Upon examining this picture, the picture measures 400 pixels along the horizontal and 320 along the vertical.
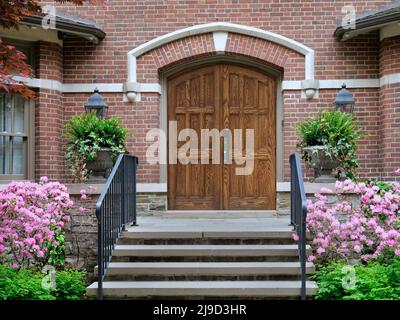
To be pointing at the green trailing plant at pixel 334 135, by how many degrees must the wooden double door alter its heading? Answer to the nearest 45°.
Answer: approximately 45° to its left

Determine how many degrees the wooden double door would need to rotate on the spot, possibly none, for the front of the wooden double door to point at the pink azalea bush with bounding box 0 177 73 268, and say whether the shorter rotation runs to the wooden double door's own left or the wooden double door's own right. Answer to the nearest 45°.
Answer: approximately 45° to the wooden double door's own right

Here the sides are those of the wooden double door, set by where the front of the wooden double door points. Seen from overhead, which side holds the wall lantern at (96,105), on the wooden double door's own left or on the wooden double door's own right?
on the wooden double door's own right

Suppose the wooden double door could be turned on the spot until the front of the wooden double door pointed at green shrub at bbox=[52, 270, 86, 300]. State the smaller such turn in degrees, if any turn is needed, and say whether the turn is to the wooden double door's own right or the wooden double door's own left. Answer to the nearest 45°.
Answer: approximately 45° to the wooden double door's own right

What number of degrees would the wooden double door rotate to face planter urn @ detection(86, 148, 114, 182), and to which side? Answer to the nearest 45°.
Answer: approximately 45° to its right

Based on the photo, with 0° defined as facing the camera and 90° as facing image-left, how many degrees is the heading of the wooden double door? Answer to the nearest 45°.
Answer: approximately 0°

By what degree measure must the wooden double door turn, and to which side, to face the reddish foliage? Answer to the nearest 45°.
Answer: approximately 45° to its right
